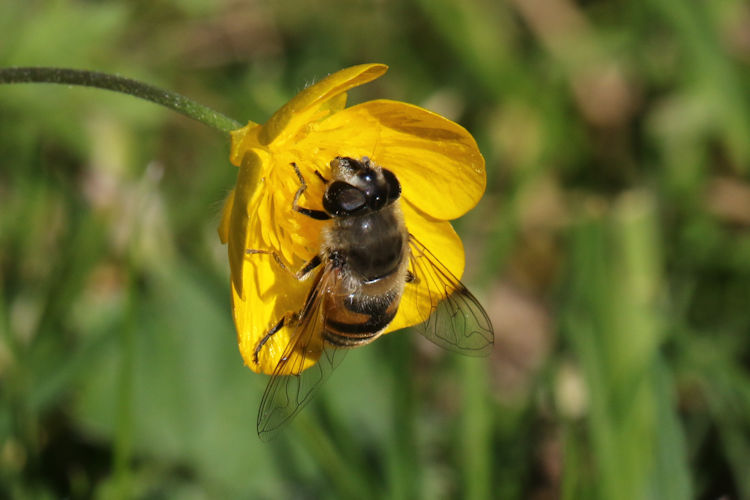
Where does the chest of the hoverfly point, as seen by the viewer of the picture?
away from the camera
